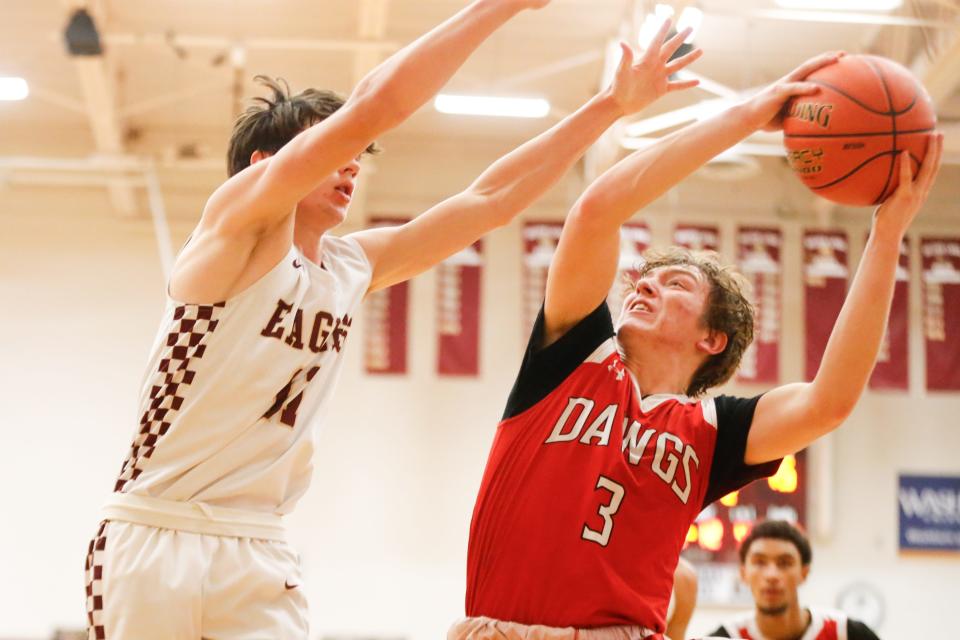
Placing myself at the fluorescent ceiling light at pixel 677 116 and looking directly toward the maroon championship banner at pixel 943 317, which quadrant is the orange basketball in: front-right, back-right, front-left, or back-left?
back-right

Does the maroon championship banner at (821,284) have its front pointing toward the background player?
yes

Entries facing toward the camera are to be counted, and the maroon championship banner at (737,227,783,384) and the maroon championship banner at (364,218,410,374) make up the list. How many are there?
2

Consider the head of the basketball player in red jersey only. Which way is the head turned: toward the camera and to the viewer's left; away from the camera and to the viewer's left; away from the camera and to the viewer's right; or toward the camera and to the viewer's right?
toward the camera and to the viewer's left

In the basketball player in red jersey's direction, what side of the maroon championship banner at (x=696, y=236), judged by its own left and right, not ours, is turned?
front
